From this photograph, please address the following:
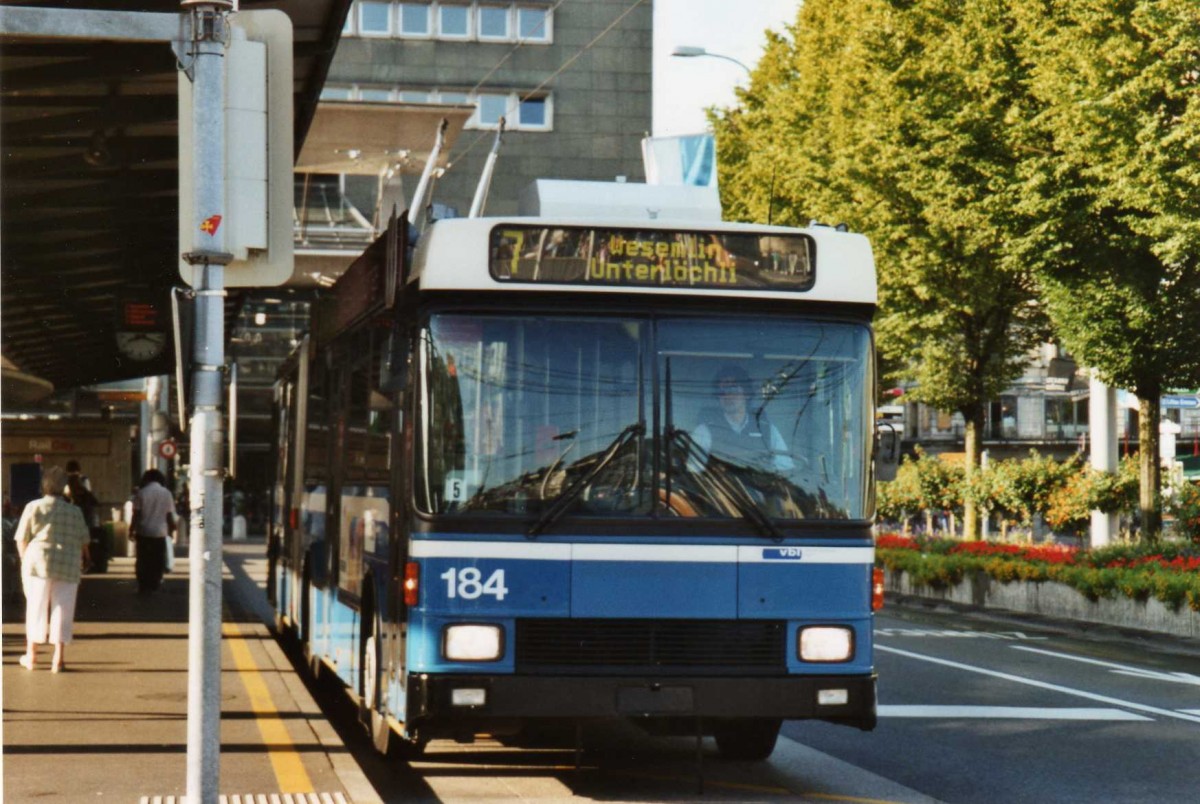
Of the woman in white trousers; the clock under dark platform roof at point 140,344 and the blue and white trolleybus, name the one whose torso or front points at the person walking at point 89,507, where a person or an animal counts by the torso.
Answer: the woman in white trousers

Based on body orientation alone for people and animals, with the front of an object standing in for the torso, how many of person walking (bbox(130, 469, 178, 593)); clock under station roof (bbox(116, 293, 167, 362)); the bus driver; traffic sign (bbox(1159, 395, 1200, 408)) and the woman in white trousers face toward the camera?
3

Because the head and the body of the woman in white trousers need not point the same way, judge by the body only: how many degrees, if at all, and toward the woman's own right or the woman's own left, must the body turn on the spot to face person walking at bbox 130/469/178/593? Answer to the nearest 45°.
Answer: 0° — they already face them

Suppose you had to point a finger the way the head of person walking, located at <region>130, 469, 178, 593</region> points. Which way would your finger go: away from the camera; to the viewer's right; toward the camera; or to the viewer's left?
away from the camera

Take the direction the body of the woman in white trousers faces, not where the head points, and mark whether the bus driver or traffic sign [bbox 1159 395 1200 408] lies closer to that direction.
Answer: the traffic sign

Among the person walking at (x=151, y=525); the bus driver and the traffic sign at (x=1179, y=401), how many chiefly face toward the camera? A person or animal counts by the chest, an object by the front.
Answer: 2

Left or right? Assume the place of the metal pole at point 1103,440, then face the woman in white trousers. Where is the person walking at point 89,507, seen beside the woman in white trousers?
right

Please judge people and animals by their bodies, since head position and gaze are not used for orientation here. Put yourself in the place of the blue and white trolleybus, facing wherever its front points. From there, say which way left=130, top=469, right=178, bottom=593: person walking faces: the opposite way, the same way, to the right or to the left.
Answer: the opposite way

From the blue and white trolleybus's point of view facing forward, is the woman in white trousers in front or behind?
behind

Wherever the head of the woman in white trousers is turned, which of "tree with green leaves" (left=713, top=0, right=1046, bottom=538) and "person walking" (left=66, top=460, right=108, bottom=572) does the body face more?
the person walking

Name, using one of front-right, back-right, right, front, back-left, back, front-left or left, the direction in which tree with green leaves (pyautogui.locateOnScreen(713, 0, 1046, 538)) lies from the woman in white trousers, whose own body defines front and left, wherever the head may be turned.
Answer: front-right
